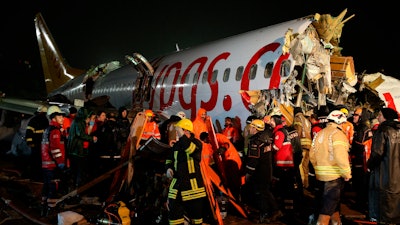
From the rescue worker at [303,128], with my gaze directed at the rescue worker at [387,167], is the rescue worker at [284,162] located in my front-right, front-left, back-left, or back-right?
front-right

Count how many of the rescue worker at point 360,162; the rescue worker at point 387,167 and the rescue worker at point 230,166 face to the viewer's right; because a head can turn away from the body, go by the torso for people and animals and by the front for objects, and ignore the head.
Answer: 0

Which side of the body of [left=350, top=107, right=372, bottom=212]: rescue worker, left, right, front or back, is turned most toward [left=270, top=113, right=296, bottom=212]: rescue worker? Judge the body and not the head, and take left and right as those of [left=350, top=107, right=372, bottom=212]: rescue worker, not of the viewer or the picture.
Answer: front

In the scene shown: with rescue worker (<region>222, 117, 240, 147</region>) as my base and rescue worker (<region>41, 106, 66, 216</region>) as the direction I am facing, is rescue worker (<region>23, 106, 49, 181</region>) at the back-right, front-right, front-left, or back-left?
front-right

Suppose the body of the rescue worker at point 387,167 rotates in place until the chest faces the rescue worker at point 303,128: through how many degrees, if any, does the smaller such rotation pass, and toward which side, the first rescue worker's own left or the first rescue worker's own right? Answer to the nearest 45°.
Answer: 0° — they already face them

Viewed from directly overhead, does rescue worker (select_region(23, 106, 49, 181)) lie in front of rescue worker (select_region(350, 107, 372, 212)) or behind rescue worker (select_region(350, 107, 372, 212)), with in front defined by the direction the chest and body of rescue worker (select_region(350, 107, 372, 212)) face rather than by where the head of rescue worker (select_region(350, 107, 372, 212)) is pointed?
in front

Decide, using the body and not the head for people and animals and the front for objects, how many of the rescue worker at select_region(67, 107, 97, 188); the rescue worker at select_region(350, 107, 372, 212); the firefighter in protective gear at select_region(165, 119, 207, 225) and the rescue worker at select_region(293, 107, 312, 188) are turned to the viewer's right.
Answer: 1

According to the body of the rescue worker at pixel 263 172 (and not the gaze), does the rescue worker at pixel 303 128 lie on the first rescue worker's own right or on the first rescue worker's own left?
on the first rescue worker's own right

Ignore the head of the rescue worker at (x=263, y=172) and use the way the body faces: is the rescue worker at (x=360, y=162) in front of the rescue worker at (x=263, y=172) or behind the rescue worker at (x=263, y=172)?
behind
